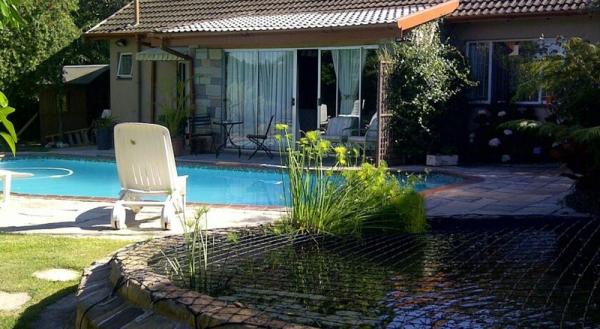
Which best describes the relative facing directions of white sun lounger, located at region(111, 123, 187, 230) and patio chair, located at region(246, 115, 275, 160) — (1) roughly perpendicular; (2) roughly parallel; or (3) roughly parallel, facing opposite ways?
roughly perpendicular

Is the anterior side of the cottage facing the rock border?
yes

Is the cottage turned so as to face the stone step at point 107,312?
yes

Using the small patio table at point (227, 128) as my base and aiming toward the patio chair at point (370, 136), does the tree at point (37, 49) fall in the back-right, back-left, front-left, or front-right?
back-left

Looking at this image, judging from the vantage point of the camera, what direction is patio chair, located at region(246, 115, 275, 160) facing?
facing to the left of the viewer

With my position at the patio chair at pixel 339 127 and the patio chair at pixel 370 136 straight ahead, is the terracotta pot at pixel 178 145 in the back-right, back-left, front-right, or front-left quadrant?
back-right

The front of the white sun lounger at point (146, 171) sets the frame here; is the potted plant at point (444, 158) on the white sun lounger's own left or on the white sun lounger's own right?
on the white sun lounger's own right

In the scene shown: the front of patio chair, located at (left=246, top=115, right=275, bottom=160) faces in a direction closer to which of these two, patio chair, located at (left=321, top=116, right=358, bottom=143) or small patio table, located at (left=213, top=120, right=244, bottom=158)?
the small patio table

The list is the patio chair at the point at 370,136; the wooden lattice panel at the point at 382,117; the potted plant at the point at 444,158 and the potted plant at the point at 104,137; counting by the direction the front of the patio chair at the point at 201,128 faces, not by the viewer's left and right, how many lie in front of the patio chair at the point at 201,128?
3

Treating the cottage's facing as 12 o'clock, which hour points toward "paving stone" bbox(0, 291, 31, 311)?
The paving stone is roughly at 12 o'clock from the cottage.

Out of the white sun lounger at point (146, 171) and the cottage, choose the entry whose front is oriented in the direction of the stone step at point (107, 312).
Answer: the cottage

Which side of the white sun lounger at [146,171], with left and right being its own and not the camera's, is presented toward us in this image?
back
